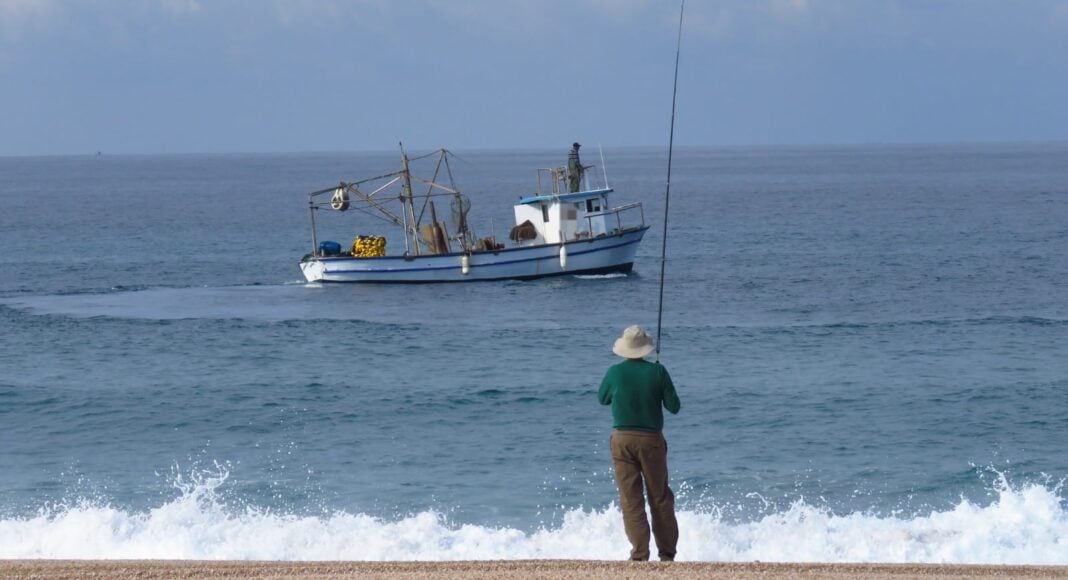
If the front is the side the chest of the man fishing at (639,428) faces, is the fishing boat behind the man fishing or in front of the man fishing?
in front

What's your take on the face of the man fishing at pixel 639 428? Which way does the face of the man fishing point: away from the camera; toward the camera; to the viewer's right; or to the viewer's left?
away from the camera

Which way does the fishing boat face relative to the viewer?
to the viewer's right

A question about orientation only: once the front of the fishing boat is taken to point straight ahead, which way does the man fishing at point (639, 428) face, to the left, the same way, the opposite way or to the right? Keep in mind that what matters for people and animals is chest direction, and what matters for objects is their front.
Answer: to the left

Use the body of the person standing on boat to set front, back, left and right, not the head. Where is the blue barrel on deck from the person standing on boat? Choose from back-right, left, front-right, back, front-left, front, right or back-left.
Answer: back

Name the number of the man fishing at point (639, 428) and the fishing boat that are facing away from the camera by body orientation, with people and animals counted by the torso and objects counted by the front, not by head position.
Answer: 1

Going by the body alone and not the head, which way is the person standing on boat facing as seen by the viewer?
to the viewer's right

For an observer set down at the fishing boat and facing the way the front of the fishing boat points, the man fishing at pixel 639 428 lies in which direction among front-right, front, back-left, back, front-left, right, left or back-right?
right

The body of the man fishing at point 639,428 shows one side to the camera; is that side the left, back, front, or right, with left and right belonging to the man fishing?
back
